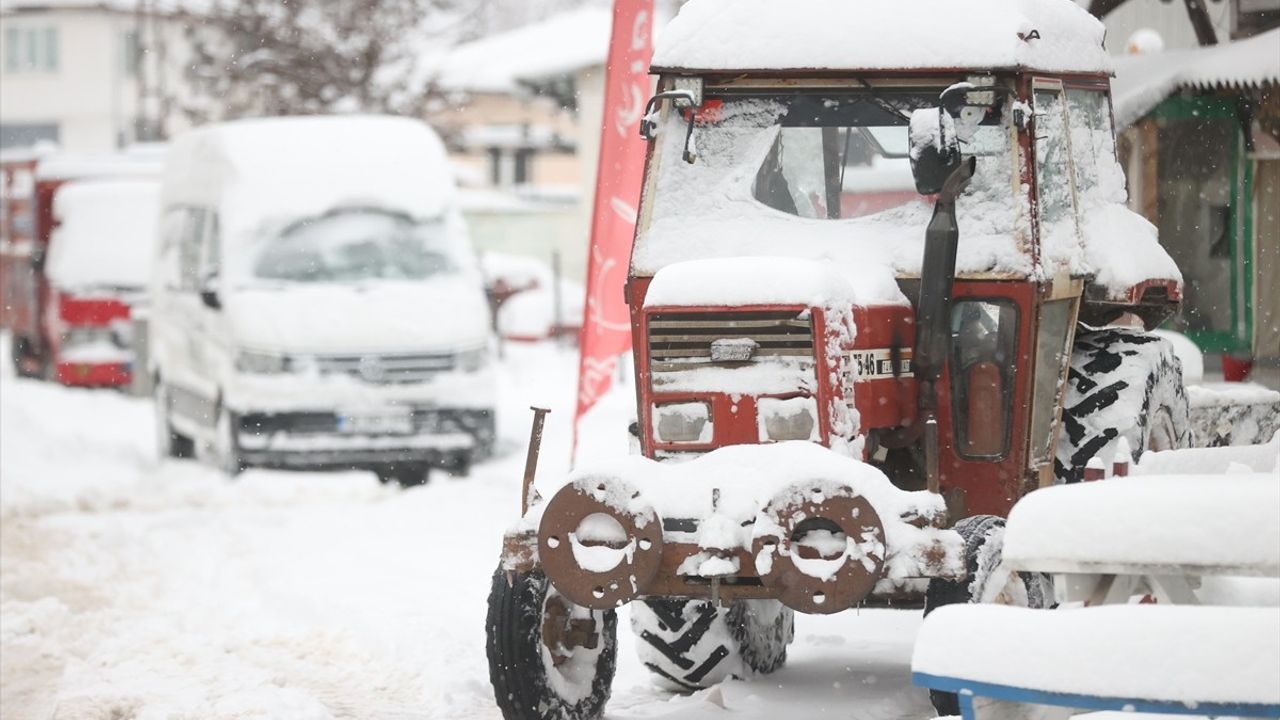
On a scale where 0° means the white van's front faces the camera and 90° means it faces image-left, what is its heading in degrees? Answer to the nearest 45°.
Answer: approximately 0°

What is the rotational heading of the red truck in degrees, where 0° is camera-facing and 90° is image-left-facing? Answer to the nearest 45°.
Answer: approximately 315°

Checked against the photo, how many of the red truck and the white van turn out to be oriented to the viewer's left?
0

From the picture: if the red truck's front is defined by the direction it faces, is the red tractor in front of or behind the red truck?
in front

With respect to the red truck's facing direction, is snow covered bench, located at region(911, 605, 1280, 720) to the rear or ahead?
ahead

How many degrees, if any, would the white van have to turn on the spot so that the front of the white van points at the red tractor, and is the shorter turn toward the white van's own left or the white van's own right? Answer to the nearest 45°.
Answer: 0° — it already faces it

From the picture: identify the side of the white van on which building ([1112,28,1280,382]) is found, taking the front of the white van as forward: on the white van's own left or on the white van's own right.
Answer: on the white van's own left
